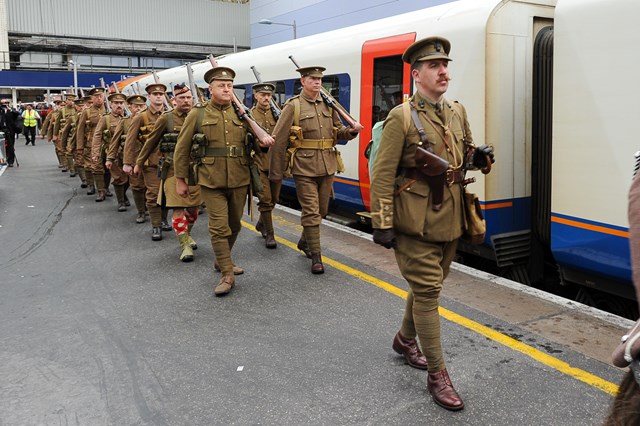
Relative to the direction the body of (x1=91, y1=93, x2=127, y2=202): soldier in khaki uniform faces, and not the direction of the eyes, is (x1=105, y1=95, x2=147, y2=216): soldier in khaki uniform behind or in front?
in front

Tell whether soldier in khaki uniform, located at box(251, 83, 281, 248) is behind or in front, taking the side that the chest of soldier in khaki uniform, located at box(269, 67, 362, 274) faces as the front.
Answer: behind

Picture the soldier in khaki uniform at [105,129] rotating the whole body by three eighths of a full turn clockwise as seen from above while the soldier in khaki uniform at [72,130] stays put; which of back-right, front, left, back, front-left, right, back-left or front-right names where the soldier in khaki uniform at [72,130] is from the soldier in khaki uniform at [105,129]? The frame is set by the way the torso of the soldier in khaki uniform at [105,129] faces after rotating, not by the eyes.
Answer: right

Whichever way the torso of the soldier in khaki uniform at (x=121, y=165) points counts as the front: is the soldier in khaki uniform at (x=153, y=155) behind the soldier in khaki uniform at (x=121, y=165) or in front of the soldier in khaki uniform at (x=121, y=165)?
in front

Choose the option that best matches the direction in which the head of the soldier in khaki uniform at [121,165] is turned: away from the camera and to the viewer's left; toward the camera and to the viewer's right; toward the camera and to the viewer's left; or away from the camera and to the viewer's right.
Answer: toward the camera and to the viewer's right

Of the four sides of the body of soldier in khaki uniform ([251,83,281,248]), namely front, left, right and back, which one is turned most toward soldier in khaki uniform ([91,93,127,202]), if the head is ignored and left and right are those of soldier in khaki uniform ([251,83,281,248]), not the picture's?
back

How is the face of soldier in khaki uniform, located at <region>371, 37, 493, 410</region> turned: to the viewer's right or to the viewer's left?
to the viewer's right

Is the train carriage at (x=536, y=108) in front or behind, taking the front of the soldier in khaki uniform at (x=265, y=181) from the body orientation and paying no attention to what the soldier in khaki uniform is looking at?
in front

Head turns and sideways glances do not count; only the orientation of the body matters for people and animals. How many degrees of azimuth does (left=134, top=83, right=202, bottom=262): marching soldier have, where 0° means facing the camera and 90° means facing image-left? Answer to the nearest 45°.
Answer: approximately 315°

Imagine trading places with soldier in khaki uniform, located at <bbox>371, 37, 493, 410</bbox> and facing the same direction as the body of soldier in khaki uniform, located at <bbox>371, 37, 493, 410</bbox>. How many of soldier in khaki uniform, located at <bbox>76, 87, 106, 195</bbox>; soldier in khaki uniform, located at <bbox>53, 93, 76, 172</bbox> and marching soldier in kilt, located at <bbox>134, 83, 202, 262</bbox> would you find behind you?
3

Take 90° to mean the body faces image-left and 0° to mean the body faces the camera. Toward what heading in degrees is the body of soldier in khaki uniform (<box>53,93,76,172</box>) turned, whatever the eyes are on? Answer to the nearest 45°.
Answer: approximately 315°
